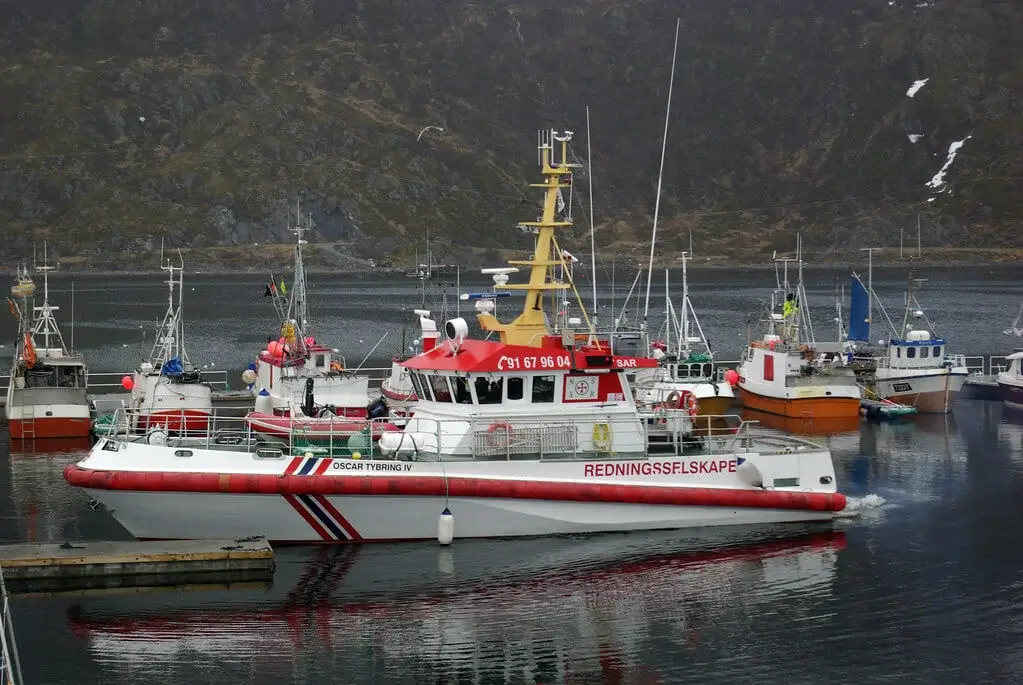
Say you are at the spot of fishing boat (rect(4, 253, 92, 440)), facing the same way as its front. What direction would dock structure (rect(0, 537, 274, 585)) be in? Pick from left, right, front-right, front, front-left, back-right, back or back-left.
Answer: back

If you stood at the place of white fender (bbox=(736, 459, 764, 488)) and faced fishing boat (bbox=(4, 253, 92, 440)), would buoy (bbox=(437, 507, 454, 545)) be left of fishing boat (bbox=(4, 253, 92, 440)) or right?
left

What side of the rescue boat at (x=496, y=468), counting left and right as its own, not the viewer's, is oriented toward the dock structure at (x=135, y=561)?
front

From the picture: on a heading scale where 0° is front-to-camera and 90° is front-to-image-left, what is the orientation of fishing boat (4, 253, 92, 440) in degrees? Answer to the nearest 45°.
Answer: approximately 180°

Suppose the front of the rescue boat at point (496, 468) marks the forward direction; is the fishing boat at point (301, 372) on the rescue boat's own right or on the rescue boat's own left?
on the rescue boat's own right

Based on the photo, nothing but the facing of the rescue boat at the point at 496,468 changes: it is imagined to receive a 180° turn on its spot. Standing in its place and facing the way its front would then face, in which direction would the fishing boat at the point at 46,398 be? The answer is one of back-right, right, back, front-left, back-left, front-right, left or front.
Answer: back-left

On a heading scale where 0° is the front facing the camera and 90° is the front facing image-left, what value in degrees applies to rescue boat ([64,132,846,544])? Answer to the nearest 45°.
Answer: approximately 90°
